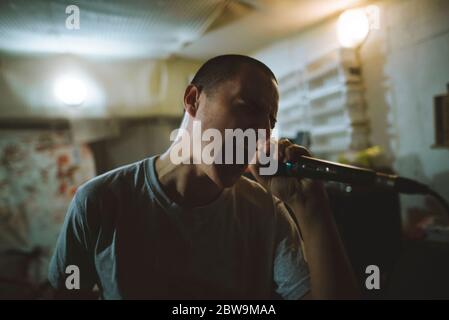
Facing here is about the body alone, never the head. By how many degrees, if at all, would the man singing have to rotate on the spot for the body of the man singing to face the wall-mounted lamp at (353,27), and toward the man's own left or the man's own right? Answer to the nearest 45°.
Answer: approximately 90° to the man's own left

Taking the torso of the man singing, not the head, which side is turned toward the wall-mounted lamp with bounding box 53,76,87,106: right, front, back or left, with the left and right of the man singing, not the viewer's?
back

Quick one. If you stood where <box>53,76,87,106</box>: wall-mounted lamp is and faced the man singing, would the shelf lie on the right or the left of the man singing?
left

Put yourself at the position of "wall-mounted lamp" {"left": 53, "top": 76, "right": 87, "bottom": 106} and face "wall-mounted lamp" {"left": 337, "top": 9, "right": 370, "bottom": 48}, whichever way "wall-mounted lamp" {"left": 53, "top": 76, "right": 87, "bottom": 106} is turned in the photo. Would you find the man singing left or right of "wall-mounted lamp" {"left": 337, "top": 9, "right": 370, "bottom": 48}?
right

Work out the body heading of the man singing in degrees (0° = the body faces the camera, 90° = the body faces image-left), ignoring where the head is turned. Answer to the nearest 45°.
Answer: approximately 315°
